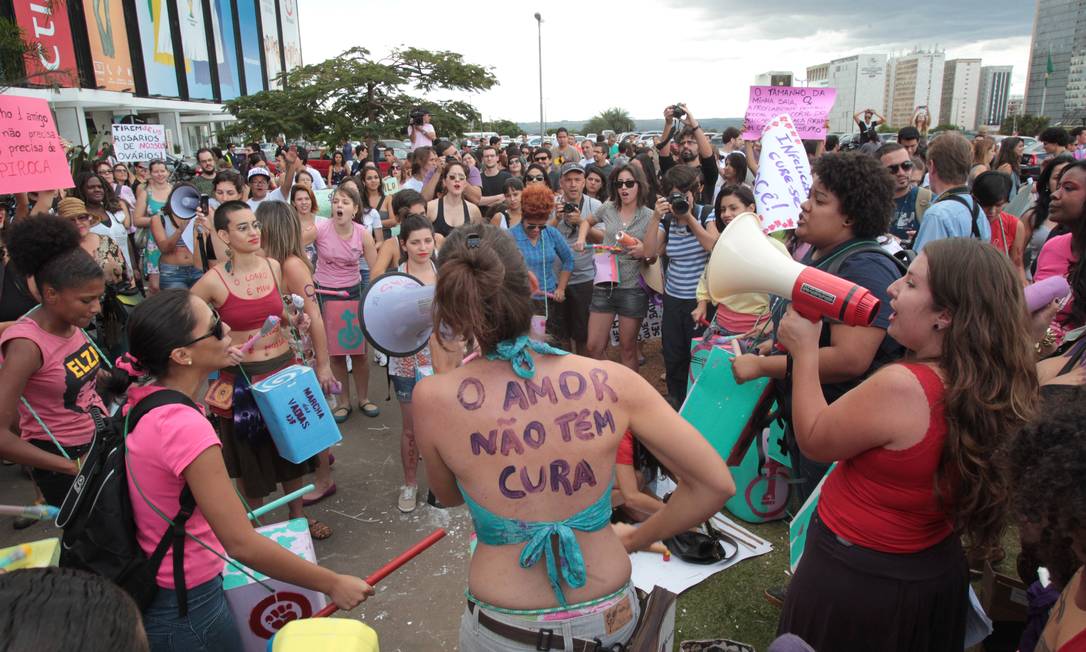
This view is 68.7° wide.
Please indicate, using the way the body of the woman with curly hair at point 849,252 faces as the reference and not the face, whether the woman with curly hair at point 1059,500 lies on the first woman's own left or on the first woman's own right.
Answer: on the first woman's own left

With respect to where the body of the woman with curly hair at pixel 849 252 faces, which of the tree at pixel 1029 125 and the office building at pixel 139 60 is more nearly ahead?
the office building

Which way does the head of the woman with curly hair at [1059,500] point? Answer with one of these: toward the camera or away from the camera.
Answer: away from the camera

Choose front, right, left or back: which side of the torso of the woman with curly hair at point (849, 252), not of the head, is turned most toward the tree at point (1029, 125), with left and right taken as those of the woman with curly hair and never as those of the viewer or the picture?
right

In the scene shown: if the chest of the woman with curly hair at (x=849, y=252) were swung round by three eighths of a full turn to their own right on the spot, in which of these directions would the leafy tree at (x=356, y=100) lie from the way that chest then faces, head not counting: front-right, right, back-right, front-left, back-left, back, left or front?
left

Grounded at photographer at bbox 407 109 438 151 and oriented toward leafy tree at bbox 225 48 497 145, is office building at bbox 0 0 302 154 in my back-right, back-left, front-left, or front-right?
front-left

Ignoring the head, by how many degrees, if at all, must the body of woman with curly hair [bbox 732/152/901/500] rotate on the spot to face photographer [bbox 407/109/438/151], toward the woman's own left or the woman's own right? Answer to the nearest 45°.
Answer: approximately 45° to the woman's own right

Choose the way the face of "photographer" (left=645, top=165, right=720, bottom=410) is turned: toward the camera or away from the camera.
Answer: toward the camera

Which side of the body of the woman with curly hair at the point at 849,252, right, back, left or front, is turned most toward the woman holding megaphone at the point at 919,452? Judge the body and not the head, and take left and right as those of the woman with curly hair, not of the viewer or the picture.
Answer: left

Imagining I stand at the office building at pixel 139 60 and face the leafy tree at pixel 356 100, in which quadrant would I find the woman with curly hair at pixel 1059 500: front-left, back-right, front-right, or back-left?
front-right

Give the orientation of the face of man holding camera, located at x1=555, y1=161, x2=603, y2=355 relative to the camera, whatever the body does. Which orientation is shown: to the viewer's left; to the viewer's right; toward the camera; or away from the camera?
toward the camera

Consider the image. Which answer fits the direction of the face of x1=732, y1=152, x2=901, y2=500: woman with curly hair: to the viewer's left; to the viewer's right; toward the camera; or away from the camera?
to the viewer's left

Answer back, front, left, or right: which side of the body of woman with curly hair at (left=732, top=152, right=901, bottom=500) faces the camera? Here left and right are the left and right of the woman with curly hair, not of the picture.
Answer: left

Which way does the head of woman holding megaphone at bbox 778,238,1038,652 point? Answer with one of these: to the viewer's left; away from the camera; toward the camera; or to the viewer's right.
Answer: to the viewer's left
